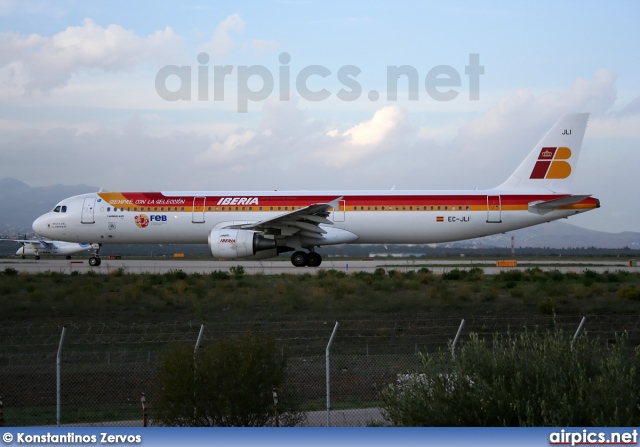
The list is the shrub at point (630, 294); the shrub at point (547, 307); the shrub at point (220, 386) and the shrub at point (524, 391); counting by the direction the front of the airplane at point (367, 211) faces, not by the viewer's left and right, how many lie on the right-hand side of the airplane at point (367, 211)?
0

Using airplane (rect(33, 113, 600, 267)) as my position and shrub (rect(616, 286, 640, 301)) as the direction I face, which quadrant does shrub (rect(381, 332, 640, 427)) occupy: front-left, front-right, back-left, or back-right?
front-right

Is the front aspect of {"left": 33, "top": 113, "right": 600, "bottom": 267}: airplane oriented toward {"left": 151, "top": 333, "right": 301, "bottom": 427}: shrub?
no

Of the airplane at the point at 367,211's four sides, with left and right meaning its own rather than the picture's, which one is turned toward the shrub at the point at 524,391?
left

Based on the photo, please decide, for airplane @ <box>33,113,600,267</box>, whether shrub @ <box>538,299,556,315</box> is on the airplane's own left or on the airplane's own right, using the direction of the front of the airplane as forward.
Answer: on the airplane's own left

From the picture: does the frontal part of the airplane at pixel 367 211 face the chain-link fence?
no

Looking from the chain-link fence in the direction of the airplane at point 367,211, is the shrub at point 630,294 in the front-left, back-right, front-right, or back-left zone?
front-right

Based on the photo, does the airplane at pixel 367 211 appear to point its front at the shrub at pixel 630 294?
no

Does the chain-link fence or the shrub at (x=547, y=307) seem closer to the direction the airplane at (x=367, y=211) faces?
the chain-link fence

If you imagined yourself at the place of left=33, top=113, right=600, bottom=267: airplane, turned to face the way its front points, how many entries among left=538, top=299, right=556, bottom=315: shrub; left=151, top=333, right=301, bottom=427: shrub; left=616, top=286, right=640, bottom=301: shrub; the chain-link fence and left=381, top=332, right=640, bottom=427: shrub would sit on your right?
0

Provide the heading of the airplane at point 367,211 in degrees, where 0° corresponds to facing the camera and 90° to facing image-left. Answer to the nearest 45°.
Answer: approximately 90°
